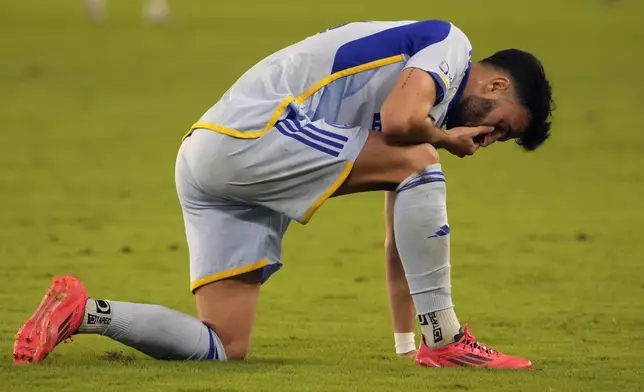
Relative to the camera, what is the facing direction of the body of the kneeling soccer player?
to the viewer's right
